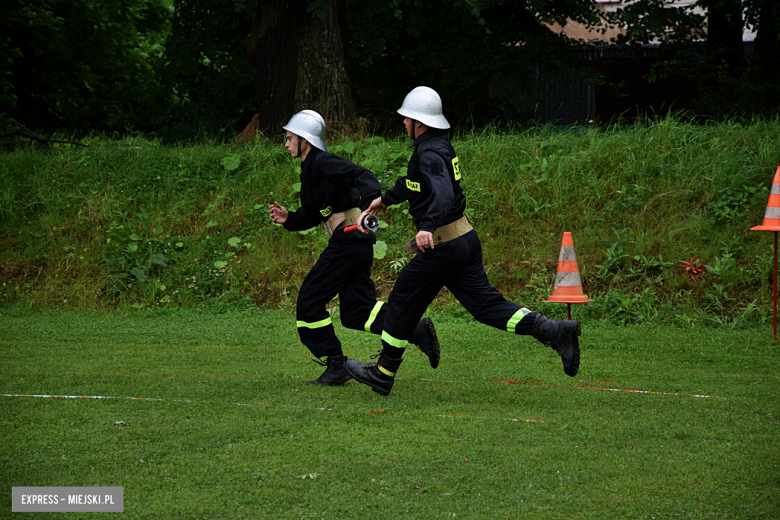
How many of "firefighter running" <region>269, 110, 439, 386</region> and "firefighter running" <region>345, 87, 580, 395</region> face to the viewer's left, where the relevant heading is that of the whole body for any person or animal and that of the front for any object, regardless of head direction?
2

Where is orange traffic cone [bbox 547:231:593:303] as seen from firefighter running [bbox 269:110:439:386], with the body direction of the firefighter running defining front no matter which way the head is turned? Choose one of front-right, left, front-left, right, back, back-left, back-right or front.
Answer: back-right

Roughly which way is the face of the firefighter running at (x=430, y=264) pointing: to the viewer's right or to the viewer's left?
to the viewer's left

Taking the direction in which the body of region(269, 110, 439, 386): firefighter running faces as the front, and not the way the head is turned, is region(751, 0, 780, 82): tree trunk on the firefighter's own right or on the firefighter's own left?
on the firefighter's own right

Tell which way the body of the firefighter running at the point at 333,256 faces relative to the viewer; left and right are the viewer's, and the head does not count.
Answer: facing to the left of the viewer

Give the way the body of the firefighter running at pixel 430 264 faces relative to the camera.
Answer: to the viewer's left

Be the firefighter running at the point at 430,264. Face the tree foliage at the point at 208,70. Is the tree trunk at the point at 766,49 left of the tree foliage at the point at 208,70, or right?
right

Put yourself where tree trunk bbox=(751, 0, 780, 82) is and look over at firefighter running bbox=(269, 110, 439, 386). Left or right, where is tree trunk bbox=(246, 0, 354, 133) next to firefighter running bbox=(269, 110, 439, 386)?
right

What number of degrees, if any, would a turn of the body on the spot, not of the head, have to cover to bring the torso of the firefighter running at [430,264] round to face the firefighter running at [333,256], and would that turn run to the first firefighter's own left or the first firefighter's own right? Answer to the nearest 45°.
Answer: approximately 45° to the first firefighter's own right

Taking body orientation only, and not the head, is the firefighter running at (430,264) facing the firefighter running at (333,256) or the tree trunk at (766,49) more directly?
the firefighter running

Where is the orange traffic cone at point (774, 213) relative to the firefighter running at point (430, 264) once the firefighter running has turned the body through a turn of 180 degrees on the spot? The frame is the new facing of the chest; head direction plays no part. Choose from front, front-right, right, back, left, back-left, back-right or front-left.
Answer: front-left

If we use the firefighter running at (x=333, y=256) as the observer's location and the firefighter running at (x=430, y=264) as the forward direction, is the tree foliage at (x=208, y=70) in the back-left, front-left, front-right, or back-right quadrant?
back-left

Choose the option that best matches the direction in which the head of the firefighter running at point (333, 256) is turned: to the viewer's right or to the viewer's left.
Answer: to the viewer's left
